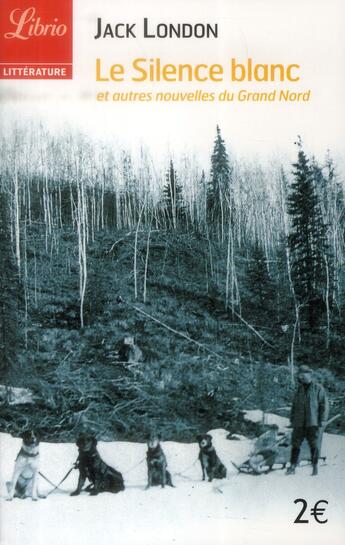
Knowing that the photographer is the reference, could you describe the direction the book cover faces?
facing the viewer
